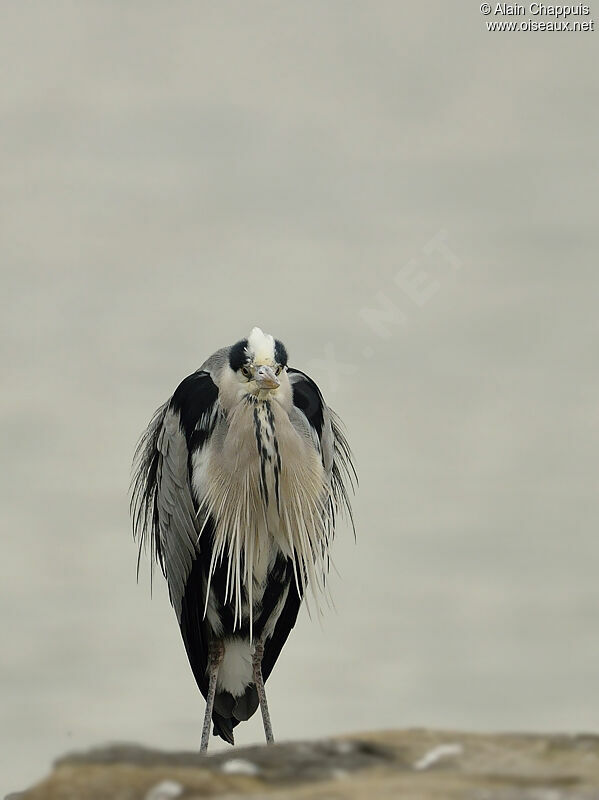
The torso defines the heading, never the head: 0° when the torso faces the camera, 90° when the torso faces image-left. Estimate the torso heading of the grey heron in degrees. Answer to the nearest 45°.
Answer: approximately 0°
